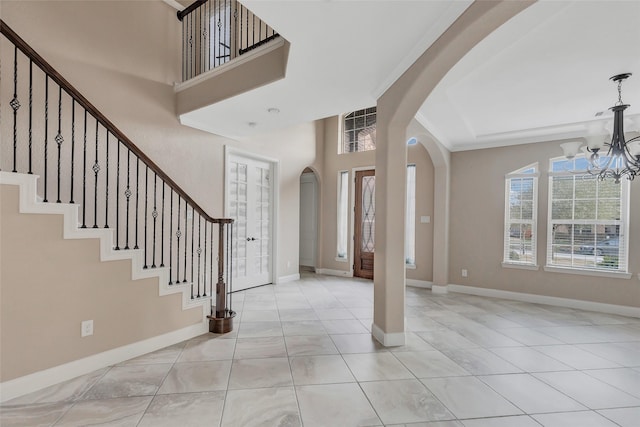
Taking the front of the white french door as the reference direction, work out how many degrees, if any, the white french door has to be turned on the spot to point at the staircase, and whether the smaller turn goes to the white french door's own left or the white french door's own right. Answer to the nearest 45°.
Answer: approximately 90° to the white french door's own right

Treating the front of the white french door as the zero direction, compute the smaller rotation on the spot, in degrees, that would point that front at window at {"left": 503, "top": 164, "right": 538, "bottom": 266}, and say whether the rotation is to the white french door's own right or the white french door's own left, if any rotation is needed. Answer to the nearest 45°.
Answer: approximately 45° to the white french door's own left

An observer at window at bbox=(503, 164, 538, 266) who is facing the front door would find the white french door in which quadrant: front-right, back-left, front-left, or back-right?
front-left

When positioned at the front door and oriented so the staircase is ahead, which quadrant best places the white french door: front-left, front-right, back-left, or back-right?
front-right

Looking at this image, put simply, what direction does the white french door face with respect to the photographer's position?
facing the viewer and to the right of the viewer

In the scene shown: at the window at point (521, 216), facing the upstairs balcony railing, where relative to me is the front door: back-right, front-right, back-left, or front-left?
front-right

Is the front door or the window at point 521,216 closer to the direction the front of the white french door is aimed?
the window

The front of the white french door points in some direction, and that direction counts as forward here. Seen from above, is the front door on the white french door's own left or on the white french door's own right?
on the white french door's own left
